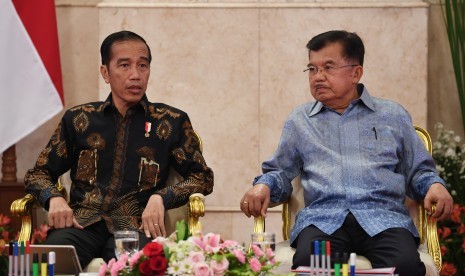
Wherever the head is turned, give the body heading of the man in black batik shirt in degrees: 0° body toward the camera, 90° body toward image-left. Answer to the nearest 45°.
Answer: approximately 0°

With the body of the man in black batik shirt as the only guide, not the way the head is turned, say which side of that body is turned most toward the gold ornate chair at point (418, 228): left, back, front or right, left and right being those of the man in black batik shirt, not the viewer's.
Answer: left

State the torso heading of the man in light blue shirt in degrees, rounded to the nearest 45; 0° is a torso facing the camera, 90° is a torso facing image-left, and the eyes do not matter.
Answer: approximately 0°

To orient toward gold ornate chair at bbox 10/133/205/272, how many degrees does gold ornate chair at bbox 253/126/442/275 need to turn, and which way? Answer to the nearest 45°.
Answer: approximately 90° to its right

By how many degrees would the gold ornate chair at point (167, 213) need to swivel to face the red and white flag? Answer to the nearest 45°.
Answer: approximately 135° to its right

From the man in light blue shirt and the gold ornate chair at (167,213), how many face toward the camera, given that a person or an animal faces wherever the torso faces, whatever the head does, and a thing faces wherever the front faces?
2

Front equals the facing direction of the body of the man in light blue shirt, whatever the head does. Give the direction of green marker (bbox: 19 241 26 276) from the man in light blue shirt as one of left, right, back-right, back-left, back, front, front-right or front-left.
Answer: front-right
